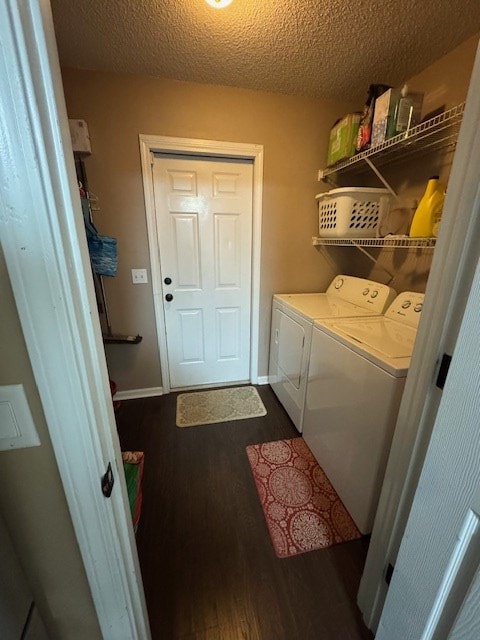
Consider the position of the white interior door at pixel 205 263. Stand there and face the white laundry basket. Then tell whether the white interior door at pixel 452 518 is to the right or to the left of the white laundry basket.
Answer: right

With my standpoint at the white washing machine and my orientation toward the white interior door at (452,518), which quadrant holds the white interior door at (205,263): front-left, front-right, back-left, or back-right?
back-right

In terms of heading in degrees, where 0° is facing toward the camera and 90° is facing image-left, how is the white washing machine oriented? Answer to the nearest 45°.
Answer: approximately 45°
